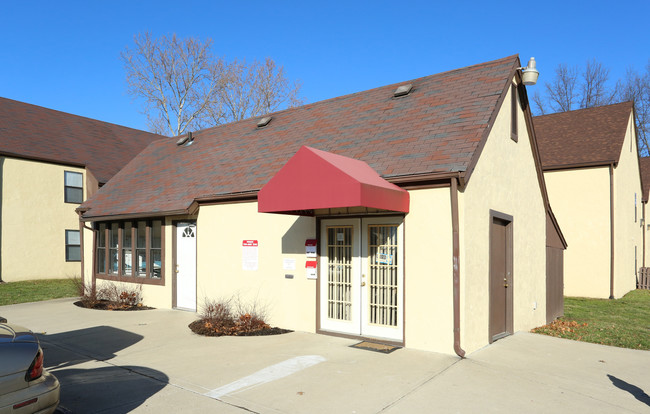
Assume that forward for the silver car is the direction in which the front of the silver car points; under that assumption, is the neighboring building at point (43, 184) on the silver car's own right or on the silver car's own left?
on the silver car's own right

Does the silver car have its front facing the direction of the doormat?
no

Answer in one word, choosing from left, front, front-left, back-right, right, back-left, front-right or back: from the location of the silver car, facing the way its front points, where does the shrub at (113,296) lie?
right

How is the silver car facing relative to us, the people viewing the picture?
facing to the left of the viewer

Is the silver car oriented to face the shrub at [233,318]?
no

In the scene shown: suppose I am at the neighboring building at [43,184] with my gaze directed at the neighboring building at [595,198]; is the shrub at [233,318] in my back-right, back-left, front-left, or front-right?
front-right
